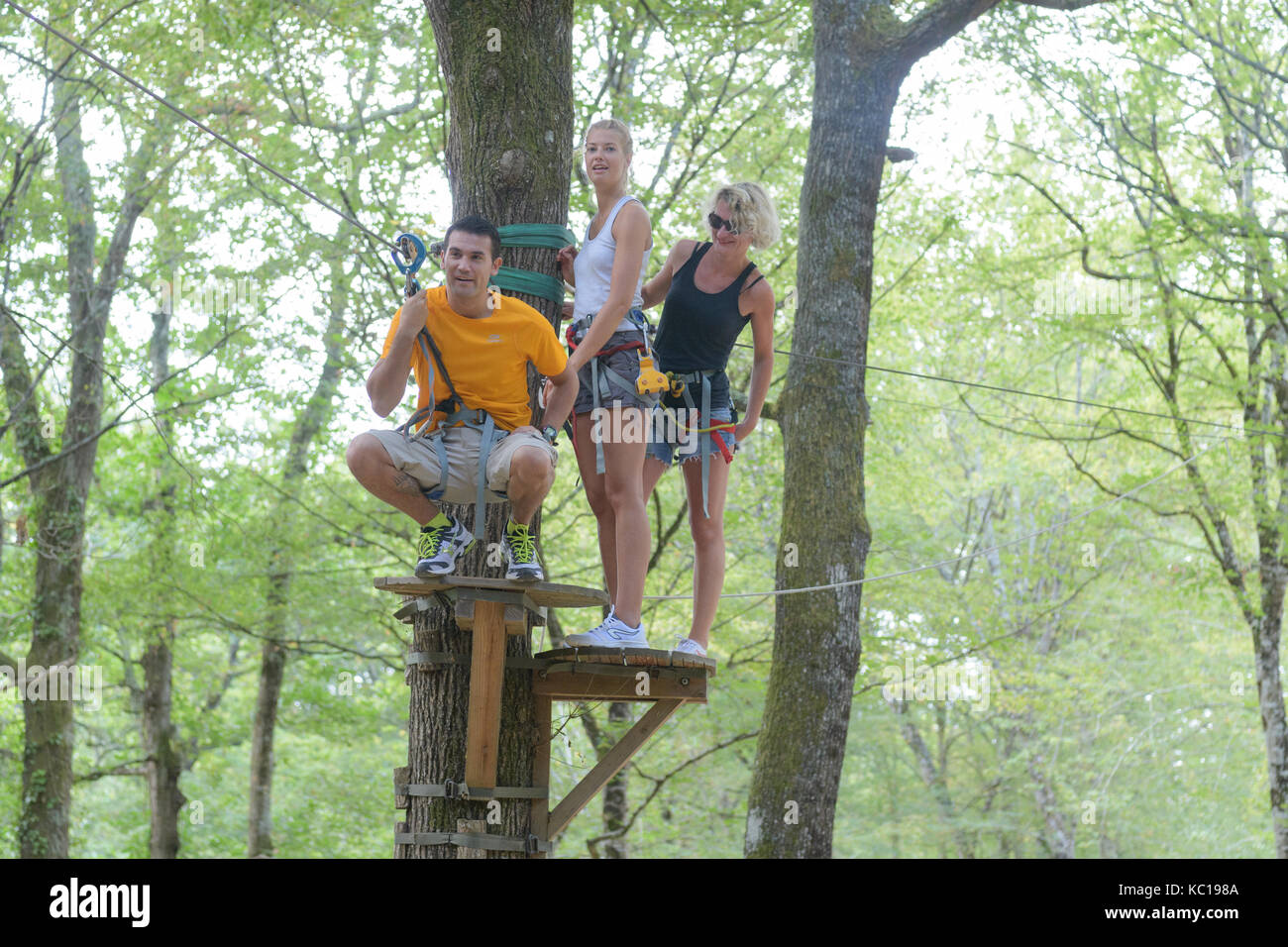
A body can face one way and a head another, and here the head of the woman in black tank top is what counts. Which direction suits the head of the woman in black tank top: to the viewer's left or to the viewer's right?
to the viewer's left

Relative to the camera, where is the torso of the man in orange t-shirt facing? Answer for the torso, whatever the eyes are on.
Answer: toward the camera

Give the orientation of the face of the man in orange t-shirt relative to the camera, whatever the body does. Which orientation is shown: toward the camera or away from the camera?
toward the camera
